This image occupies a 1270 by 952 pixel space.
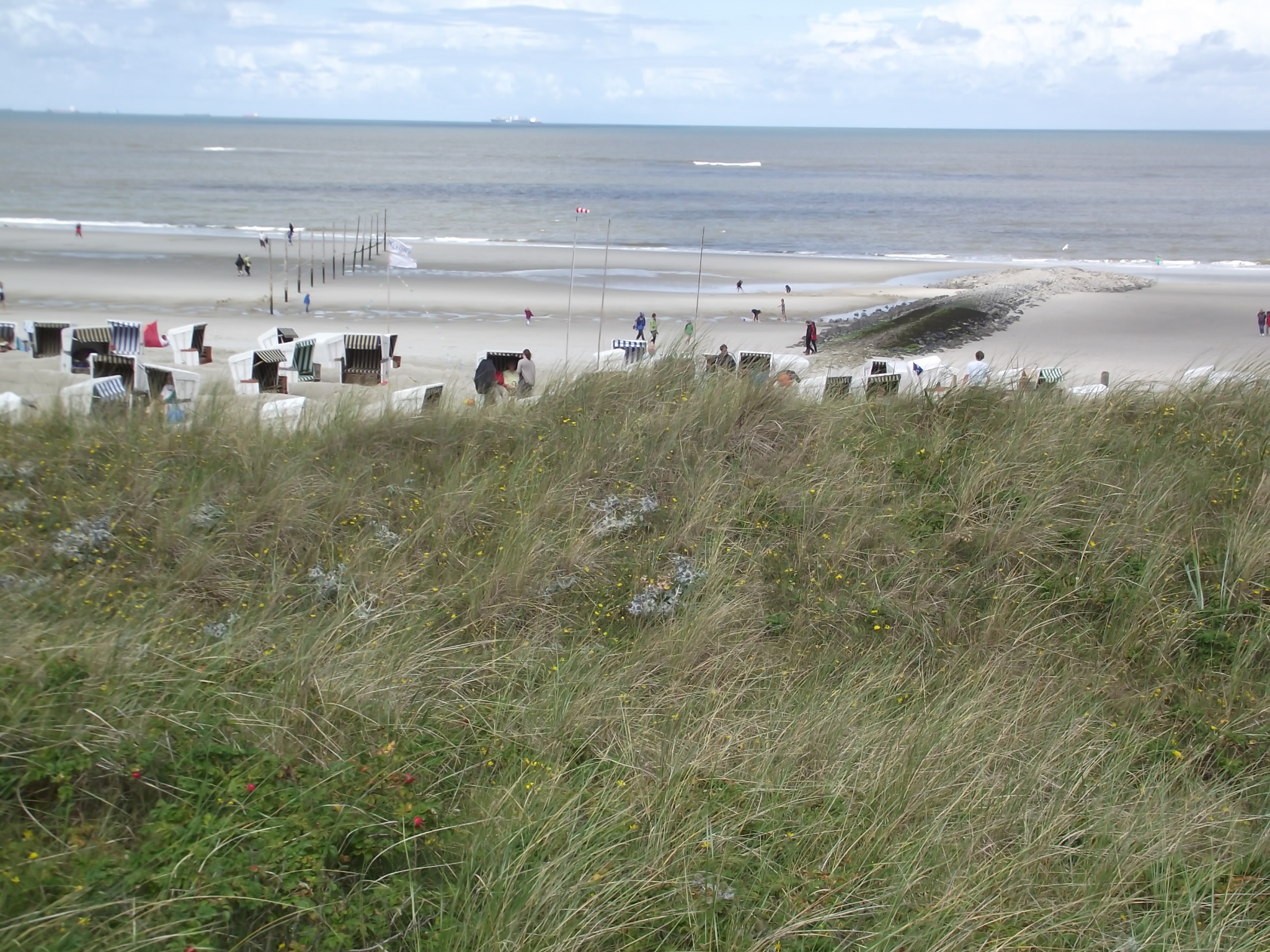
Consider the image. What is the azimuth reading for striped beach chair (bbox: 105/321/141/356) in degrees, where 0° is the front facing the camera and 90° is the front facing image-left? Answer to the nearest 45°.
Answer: approximately 0°

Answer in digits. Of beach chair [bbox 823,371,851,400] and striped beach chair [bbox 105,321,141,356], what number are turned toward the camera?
2

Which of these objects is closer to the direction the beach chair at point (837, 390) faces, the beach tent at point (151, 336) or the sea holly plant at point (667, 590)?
the sea holly plant

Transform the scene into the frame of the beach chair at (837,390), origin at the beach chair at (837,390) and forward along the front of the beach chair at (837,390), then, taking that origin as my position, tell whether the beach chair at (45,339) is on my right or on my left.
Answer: on my right

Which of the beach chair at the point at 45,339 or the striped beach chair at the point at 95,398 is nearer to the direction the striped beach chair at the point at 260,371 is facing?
the striped beach chair

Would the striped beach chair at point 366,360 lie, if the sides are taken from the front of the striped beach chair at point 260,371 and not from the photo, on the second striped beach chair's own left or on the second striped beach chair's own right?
on the second striped beach chair's own left

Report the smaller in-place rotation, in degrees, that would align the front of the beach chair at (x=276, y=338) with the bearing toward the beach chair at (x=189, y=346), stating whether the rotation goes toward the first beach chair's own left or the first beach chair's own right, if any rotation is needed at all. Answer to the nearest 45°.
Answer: approximately 135° to the first beach chair's own right
